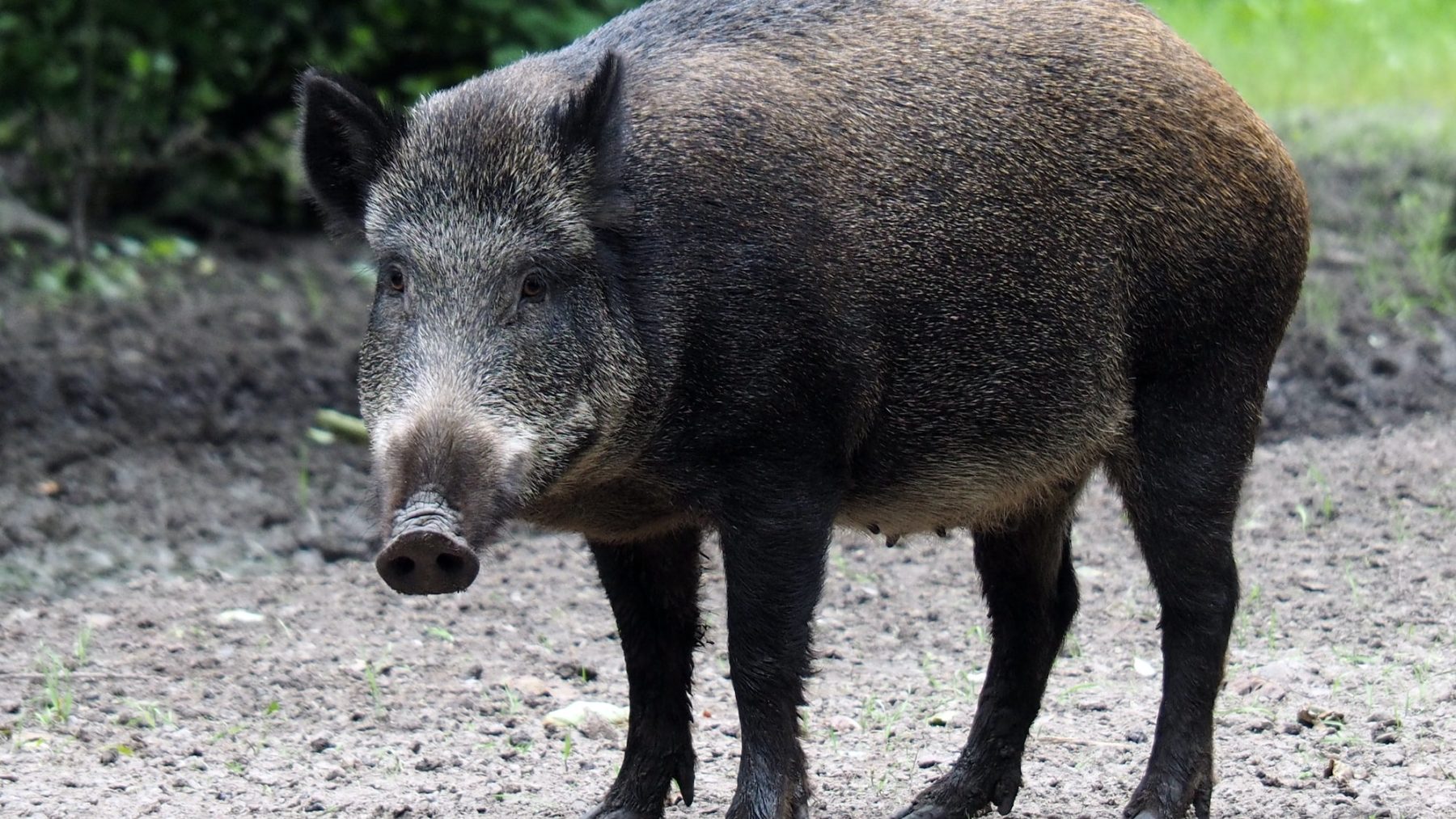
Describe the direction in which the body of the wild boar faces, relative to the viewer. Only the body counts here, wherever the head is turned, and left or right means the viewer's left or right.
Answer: facing the viewer and to the left of the viewer

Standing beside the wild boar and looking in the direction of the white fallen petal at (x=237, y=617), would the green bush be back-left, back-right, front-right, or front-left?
front-right

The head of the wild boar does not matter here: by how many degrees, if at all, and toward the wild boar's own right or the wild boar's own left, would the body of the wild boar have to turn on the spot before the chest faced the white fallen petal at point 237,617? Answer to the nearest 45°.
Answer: approximately 90° to the wild boar's own right

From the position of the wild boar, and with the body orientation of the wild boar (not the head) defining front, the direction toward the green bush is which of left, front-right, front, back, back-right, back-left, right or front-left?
right
